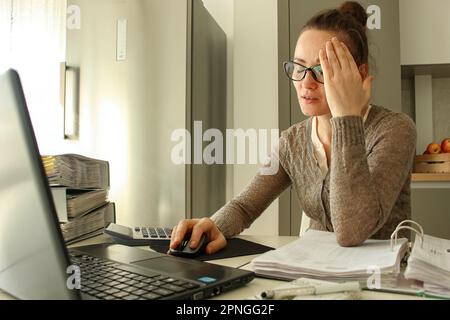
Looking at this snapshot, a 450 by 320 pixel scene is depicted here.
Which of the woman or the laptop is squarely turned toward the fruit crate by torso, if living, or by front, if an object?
the laptop

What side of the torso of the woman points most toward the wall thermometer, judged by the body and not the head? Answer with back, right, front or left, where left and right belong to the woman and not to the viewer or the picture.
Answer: right

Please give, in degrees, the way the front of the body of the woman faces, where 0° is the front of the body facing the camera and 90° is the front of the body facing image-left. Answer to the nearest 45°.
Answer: approximately 45°

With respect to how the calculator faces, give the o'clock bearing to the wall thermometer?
The wall thermometer is roughly at 9 o'clock from the calculator.

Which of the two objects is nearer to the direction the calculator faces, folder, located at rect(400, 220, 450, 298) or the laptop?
the folder

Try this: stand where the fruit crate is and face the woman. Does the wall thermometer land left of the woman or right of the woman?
right

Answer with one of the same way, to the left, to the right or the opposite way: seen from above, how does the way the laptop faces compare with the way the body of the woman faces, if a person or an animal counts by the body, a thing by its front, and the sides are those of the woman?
the opposite way

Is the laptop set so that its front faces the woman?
yes

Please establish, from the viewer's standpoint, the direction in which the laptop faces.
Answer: facing away from the viewer and to the right of the viewer

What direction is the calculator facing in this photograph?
to the viewer's right

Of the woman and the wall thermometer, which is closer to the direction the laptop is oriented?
the woman

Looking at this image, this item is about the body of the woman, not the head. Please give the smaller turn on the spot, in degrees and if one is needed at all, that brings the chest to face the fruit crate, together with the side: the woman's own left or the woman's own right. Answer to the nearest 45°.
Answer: approximately 180°
